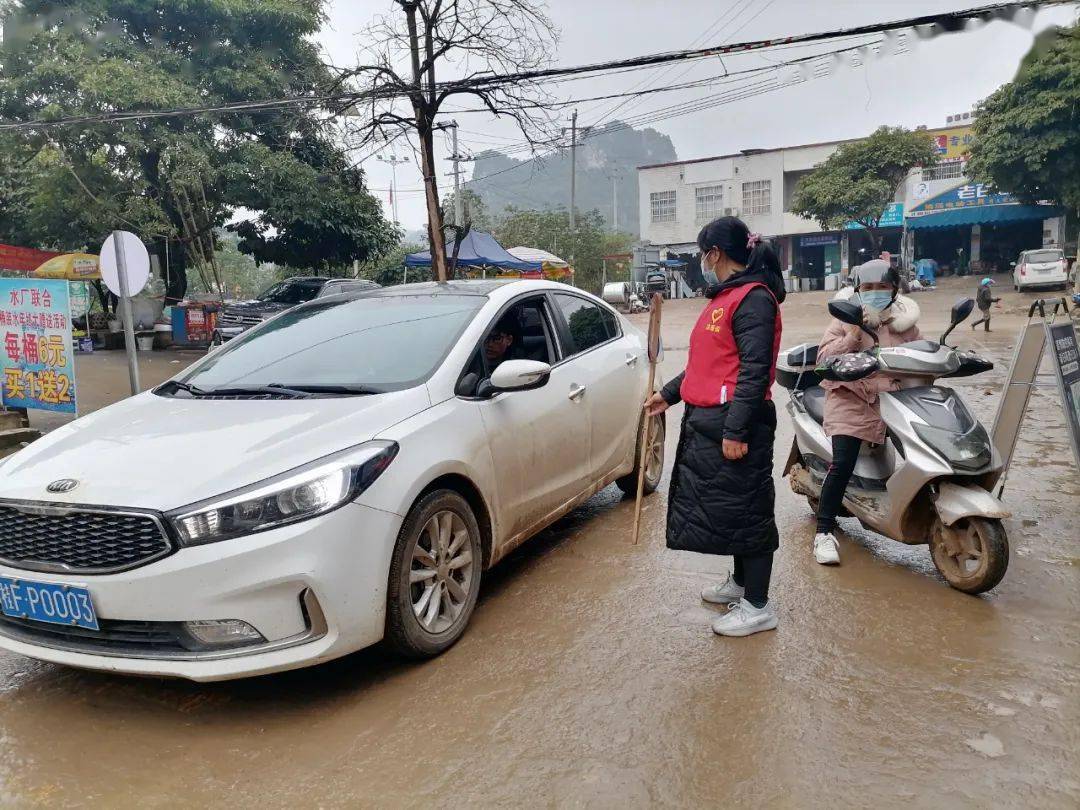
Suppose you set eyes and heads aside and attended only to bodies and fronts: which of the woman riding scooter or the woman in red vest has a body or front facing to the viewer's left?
the woman in red vest

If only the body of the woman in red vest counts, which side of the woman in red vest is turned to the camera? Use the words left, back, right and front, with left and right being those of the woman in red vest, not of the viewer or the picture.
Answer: left

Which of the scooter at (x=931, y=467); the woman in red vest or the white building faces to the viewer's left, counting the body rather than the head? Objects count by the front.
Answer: the woman in red vest

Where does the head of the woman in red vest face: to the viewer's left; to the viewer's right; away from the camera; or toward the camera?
to the viewer's left

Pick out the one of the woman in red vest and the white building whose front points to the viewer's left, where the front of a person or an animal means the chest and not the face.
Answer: the woman in red vest

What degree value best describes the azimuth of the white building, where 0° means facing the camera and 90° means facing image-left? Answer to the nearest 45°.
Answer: approximately 0°

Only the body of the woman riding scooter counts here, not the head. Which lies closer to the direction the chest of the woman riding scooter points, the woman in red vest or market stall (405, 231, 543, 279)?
the woman in red vest

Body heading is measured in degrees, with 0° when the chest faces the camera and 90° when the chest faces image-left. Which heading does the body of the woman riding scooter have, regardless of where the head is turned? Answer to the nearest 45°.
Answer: approximately 0°

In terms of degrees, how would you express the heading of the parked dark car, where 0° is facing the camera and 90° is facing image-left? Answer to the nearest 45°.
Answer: approximately 45°
